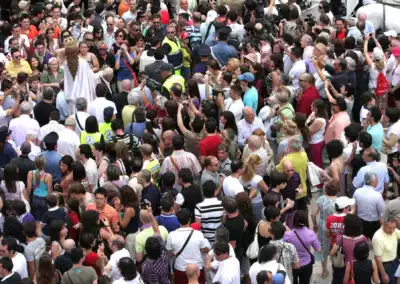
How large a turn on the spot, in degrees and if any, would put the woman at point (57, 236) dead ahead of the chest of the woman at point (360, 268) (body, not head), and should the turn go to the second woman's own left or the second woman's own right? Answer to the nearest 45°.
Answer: approximately 90° to the second woman's own left

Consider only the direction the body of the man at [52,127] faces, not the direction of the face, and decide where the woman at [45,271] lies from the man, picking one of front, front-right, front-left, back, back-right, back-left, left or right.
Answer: back

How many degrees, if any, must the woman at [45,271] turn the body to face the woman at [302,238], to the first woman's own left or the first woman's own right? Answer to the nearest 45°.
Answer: approximately 90° to the first woman's own right

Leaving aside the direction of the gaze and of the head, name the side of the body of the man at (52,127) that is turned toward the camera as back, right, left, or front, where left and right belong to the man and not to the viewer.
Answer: back

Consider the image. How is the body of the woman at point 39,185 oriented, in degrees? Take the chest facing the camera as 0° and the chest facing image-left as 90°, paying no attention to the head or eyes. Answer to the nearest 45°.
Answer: approximately 180°

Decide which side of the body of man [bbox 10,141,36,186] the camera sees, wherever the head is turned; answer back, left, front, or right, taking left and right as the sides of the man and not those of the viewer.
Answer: back

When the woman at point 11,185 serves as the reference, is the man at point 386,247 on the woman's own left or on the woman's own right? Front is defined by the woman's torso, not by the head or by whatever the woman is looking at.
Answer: on the woman's own right

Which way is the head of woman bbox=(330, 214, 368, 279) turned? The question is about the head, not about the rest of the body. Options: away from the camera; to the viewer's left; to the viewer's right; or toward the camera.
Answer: away from the camera

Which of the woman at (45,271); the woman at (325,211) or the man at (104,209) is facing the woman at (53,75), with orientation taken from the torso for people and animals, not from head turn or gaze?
the woman at (45,271)

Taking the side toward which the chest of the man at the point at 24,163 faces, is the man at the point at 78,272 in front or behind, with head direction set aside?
behind

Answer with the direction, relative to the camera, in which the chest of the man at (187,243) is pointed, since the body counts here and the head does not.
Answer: away from the camera

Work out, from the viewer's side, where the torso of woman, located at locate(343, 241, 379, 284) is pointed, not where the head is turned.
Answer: away from the camera
